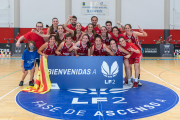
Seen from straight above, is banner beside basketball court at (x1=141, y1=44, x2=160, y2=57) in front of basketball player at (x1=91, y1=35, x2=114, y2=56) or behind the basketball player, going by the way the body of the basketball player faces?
behind

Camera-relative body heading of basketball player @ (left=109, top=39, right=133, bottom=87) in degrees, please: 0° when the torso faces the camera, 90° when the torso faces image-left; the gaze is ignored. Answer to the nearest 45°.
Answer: approximately 45°

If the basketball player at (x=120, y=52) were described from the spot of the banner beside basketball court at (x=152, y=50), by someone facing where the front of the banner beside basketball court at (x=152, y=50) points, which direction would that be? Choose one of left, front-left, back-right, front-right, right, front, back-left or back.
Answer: front

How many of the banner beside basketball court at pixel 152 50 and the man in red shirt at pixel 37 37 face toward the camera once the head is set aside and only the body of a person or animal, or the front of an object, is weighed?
2

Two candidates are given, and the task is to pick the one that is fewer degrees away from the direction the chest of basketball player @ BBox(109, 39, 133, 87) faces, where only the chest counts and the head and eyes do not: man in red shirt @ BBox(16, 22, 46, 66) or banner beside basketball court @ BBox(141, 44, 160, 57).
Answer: the man in red shirt

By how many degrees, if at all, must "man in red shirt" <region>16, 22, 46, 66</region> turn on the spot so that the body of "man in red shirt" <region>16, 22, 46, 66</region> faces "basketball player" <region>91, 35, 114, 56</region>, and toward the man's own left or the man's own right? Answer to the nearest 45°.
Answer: approximately 45° to the man's own left

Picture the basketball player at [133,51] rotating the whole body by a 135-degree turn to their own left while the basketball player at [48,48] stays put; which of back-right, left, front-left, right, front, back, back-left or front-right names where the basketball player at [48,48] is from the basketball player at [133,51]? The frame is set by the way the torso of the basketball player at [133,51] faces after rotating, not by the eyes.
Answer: back

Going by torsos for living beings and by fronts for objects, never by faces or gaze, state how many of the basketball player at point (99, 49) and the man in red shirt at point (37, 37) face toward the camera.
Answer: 2

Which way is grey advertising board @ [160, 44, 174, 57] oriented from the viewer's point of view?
toward the camera

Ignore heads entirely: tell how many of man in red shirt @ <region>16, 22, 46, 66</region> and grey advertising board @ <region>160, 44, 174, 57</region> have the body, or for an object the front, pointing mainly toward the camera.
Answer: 2

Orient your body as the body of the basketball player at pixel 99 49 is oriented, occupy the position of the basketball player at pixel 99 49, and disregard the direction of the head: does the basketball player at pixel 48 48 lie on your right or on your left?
on your right

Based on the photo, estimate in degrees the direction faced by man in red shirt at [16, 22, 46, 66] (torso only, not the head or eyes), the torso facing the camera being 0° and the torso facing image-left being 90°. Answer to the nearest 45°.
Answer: approximately 0°

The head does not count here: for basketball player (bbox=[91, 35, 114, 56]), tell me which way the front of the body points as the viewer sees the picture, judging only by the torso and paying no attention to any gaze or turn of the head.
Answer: toward the camera

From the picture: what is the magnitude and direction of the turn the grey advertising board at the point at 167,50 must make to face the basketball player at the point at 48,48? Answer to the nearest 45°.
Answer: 0° — it already faces them

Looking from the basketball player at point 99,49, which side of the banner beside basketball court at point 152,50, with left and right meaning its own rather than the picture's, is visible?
front
